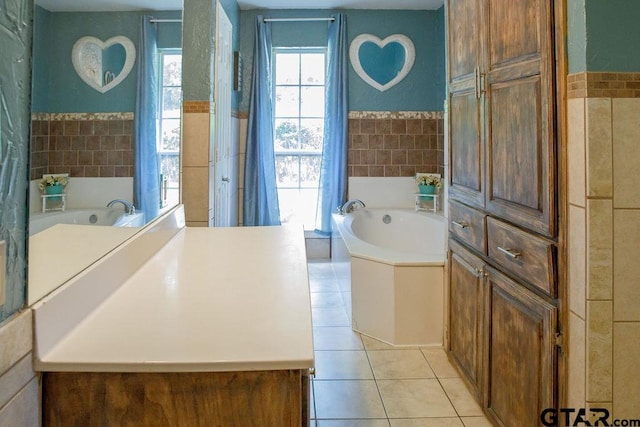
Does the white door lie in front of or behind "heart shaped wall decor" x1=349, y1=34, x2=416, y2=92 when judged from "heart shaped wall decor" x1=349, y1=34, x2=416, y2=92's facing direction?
in front

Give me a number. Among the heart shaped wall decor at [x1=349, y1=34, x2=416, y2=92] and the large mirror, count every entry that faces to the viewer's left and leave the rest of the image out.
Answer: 0

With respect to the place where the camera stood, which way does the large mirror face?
facing the viewer and to the right of the viewer

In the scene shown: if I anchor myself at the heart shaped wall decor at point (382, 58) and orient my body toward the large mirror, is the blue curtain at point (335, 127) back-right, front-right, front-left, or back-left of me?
front-right

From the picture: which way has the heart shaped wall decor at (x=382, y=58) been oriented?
toward the camera

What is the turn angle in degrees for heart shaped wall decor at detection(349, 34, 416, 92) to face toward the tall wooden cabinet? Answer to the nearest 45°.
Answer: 0° — it already faces it

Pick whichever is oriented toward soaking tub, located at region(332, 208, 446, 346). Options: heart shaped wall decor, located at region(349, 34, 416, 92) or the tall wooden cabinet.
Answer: the heart shaped wall decor

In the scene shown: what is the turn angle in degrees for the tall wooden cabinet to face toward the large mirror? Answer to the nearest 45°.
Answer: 0° — it already faces it
